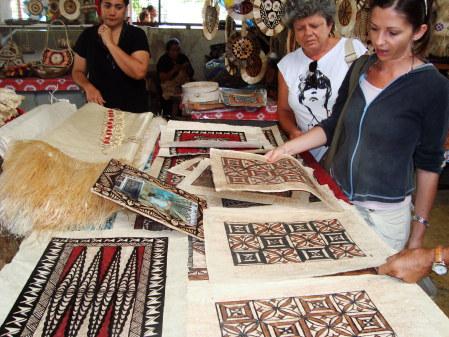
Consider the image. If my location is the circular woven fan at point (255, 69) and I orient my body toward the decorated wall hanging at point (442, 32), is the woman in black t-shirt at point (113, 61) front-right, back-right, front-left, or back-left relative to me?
back-right

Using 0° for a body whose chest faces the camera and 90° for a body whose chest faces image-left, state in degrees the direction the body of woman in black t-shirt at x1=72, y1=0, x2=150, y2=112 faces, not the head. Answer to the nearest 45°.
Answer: approximately 0°

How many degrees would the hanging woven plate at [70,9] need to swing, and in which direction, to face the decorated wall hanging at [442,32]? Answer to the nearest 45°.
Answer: approximately 45° to its left

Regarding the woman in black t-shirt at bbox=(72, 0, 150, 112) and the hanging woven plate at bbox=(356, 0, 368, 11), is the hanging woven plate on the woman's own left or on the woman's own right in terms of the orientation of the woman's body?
on the woman's own left

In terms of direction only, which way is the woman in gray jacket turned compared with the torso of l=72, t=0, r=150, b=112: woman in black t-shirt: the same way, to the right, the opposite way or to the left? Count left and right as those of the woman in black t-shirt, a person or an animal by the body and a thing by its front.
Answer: to the right
